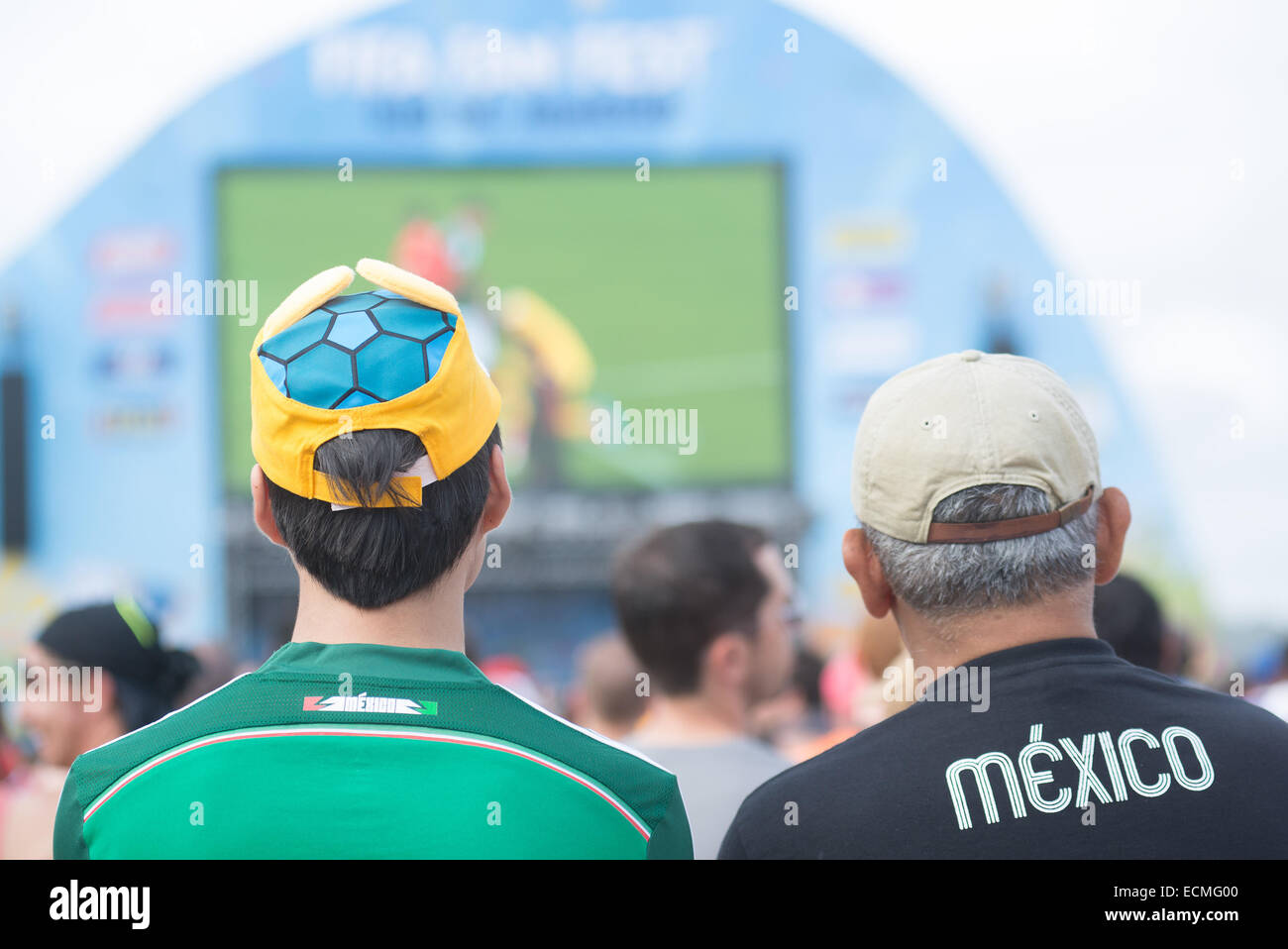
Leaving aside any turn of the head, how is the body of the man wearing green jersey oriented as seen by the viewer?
away from the camera

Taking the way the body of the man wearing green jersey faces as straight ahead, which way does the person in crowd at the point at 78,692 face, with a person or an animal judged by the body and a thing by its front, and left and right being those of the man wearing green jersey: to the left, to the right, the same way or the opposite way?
to the left

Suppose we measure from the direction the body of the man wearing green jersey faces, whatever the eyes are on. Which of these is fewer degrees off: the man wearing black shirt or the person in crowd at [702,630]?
the person in crowd

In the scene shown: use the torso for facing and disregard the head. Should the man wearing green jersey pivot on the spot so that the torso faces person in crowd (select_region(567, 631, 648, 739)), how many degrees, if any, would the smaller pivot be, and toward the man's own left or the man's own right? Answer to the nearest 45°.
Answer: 0° — they already face them

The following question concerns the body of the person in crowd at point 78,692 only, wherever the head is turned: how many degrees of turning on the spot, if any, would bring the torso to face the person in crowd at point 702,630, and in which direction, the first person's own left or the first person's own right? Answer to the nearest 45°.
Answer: approximately 135° to the first person's own left

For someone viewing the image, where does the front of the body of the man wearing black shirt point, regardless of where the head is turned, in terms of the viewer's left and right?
facing away from the viewer

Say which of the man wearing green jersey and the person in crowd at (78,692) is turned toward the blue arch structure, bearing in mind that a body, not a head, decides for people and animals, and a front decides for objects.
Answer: the man wearing green jersey

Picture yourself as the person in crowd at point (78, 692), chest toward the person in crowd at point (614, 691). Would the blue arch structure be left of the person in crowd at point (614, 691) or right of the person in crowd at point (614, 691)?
left

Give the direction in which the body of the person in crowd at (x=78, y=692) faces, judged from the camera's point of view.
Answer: to the viewer's left

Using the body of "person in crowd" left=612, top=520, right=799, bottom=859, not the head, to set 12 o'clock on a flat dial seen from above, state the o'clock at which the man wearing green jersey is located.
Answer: The man wearing green jersey is roughly at 5 o'clock from the person in crowd.

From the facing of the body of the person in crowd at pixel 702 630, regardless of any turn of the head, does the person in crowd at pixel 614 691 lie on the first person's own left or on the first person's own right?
on the first person's own left
